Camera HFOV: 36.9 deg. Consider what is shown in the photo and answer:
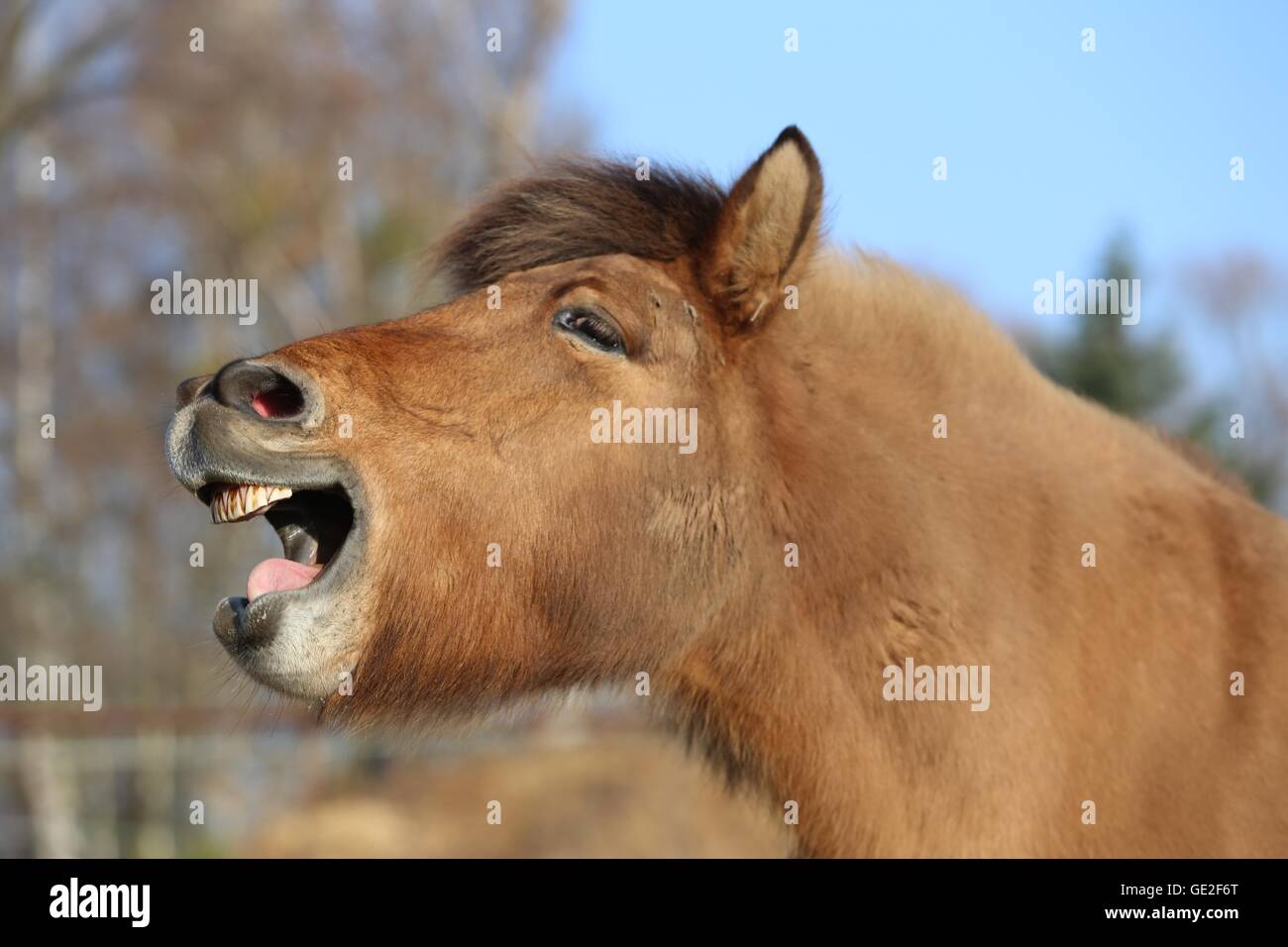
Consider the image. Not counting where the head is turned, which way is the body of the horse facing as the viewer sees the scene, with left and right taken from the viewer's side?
facing to the left of the viewer
